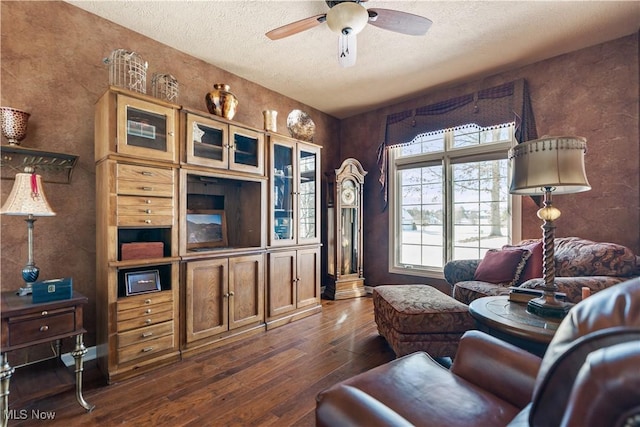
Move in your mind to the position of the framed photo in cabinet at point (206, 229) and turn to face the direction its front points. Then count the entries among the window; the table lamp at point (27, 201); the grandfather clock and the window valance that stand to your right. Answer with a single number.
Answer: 1

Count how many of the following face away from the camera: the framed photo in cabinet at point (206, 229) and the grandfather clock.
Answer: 0

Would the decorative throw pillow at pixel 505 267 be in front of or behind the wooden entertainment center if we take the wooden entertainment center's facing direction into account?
in front

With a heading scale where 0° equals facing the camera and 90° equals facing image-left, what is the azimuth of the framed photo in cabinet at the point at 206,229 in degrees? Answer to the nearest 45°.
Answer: approximately 315°

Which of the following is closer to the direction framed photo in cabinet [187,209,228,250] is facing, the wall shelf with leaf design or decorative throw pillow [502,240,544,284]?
the decorative throw pillow

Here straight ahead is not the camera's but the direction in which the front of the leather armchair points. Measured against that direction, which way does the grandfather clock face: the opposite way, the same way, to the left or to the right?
the opposite way

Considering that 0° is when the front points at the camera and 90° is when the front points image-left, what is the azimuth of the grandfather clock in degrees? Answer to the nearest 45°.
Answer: approximately 315°

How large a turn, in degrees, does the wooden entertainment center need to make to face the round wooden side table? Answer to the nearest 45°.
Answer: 0° — it already faces it

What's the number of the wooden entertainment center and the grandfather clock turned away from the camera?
0

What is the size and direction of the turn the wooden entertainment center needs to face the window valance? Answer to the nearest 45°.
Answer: approximately 45° to its left

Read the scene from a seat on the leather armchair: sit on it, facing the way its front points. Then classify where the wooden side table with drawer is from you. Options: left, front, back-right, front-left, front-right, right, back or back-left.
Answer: front-left

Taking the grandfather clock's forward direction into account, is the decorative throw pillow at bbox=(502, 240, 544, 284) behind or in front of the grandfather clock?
in front

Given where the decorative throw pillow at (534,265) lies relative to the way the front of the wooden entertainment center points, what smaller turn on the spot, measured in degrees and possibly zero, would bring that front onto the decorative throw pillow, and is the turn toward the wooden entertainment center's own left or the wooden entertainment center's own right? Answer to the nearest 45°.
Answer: approximately 45° to the wooden entertainment center's own left
